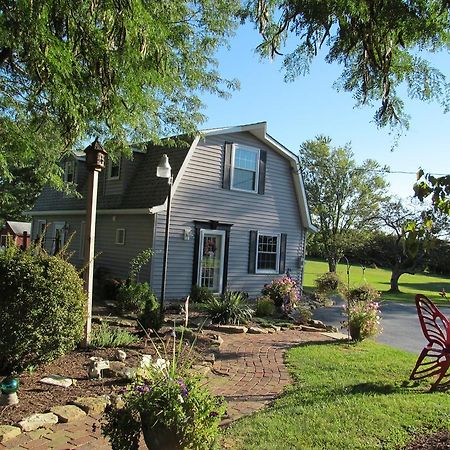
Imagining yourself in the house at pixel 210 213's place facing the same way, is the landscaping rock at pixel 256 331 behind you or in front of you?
in front

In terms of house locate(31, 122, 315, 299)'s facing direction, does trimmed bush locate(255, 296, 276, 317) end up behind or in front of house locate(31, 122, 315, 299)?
in front

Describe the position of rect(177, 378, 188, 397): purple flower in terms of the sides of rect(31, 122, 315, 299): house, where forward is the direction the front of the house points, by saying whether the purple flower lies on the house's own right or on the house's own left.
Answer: on the house's own right

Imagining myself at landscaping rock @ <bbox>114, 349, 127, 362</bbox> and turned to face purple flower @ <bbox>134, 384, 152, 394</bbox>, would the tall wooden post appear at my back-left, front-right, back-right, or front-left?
back-right

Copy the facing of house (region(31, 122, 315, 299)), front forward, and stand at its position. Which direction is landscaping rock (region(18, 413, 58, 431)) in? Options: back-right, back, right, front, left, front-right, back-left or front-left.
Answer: front-right

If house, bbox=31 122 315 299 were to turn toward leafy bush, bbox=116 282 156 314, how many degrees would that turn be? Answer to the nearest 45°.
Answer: approximately 90° to its right

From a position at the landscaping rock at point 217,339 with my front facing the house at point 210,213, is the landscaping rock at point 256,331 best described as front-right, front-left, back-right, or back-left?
front-right

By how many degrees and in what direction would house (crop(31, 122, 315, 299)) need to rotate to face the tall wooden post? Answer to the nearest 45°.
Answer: approximately 45° to its right

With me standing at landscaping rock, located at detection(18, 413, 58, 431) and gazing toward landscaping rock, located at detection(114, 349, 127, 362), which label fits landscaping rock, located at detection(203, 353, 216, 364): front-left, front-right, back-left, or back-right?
front-right

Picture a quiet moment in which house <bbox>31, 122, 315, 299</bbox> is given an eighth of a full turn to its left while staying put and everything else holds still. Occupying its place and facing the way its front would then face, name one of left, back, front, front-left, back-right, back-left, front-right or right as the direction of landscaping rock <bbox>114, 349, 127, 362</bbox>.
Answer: right

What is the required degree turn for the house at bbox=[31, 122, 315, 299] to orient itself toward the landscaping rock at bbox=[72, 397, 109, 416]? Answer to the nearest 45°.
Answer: approximately 45° to its right

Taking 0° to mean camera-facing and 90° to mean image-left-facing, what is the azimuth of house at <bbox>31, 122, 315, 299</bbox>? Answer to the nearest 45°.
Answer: approximately 315°
